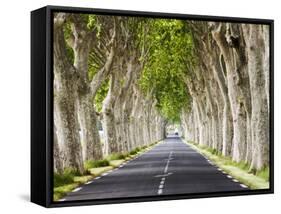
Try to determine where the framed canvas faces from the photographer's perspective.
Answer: facing the viewer and to the right of the viewer
